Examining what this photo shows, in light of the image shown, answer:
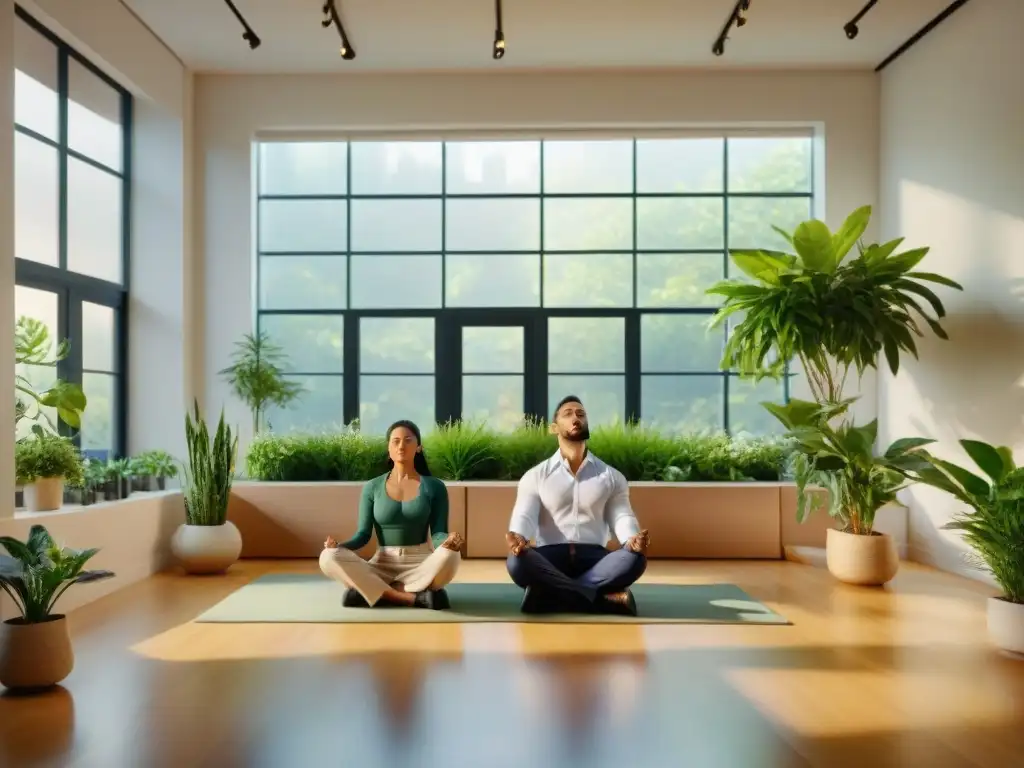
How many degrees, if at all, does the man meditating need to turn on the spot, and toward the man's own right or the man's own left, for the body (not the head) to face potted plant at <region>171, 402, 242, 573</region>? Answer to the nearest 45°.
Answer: approximately 90° to the man's own right

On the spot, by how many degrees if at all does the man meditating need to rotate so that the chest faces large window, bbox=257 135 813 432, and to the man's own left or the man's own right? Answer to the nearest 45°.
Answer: approximately 180°

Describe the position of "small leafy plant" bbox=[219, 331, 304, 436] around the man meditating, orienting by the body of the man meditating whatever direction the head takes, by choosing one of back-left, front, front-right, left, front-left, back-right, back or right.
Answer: back-right

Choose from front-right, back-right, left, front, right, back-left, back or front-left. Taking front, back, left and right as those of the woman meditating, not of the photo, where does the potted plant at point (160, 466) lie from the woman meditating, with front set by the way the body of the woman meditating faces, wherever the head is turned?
back-right

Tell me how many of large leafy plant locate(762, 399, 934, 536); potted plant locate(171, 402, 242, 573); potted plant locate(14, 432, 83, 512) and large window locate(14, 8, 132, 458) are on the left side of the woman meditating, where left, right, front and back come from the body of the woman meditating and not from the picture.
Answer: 1

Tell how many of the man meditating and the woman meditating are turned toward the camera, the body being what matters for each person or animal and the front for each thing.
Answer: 2

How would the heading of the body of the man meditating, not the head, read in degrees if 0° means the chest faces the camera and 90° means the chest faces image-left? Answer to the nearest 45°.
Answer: approximately 0°

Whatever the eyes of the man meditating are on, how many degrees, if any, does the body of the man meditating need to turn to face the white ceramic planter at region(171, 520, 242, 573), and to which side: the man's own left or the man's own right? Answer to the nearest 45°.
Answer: approximately 90° to the man's own right

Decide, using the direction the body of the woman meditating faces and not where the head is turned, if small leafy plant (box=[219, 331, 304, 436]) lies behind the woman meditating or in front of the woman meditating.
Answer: behind

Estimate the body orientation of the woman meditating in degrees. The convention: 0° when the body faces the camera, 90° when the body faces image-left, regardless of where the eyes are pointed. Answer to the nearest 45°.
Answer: approximately 0°
